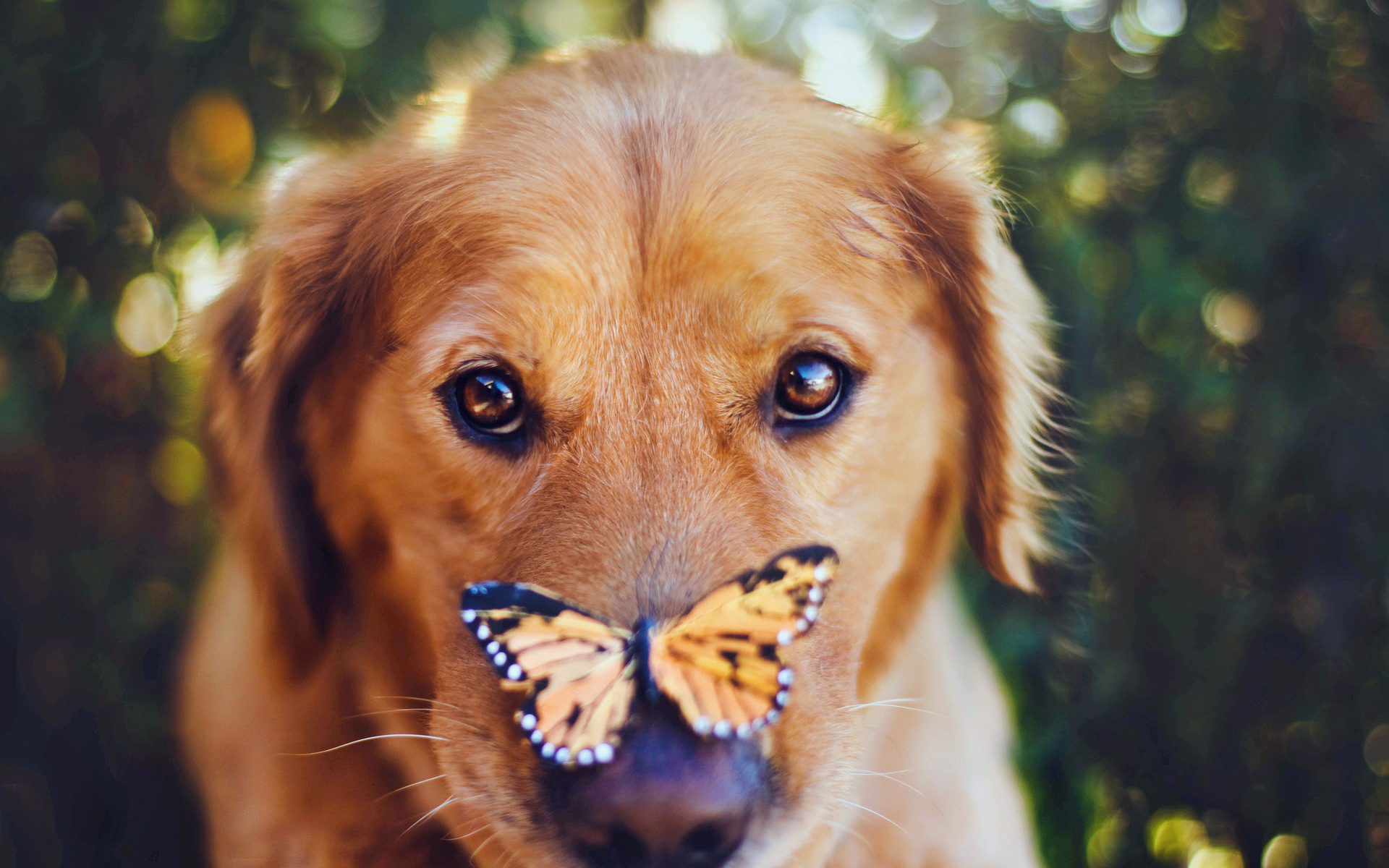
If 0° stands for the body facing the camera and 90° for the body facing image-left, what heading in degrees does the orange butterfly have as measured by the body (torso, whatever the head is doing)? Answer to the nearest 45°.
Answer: approximately 180°

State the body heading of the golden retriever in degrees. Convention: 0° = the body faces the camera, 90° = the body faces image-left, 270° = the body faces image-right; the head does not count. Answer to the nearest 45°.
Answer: approximately 0°
